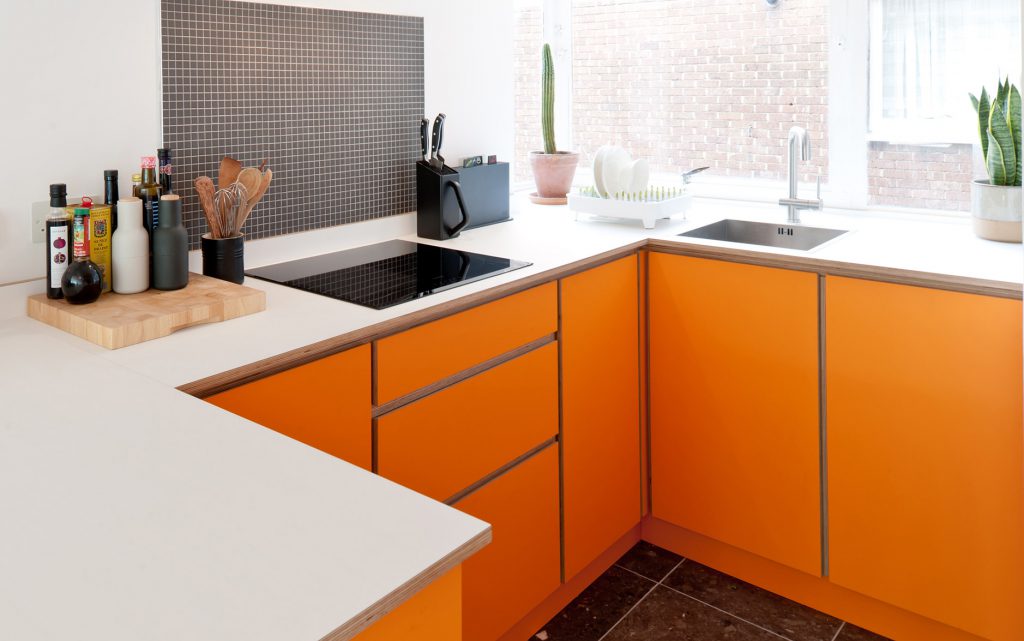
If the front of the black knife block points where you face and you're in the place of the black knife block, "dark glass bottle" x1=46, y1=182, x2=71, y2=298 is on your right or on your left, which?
on your right

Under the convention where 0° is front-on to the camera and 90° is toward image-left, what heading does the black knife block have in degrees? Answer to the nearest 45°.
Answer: approximately 315°

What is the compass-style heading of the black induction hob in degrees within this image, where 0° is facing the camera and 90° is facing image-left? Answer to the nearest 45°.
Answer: approximately 315°

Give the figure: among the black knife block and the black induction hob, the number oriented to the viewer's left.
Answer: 0
